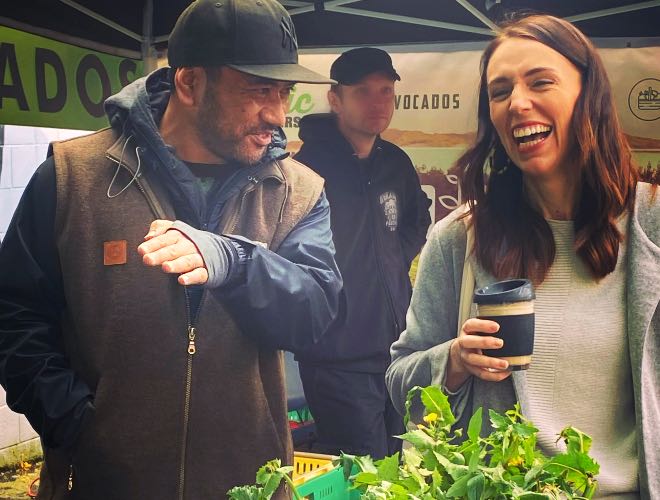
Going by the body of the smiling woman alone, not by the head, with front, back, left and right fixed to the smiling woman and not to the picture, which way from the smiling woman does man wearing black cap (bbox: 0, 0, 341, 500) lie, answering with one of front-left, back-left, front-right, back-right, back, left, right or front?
right

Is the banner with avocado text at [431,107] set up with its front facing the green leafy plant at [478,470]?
yes

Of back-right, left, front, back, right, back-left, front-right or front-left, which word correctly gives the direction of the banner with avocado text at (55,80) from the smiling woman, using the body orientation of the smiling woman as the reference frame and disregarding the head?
right

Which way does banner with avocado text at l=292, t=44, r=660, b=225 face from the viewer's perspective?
toward the camera

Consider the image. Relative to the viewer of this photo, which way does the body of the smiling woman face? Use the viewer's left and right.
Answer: facing the viewer

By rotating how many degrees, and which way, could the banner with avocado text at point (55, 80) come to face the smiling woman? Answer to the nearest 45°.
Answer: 0° — it already faces them

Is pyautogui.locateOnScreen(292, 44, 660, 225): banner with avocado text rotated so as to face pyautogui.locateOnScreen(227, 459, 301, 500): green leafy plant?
yes
